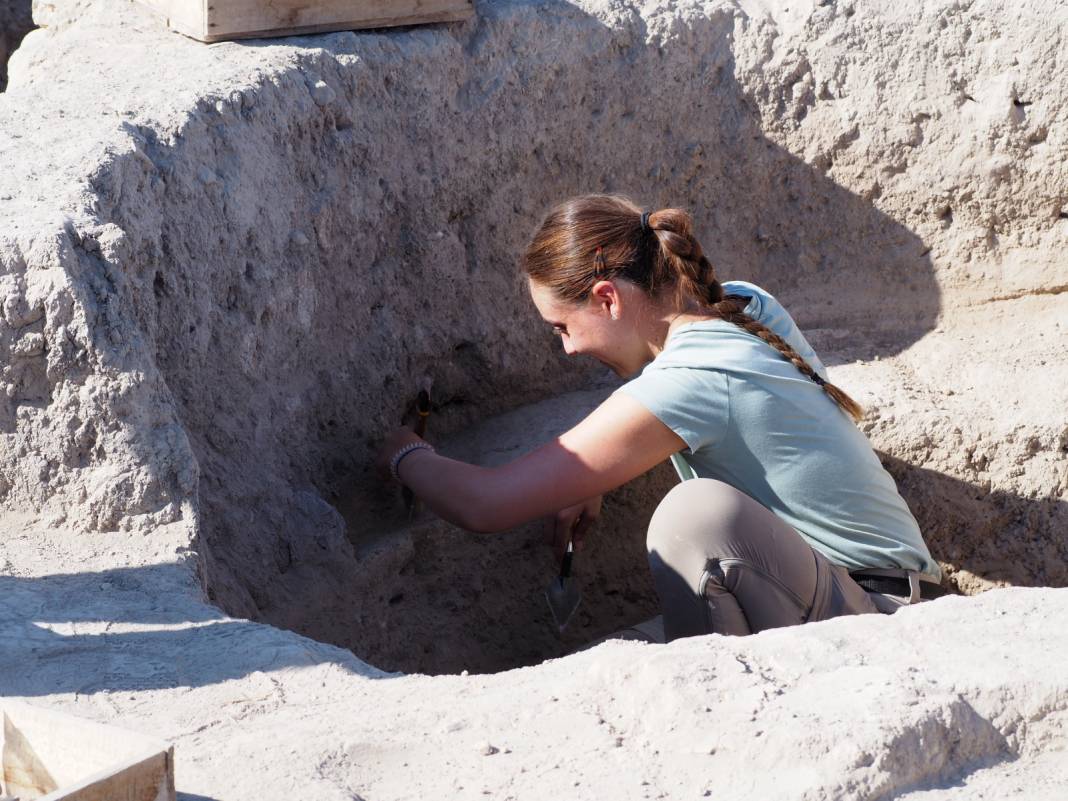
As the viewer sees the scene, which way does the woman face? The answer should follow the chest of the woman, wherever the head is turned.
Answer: to the viewer's left

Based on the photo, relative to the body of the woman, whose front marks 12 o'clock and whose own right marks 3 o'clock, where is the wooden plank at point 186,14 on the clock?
The wooden plank is roughly at 1 o'clock from the woman.

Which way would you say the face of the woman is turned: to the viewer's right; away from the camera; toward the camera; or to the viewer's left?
to the viewer's left

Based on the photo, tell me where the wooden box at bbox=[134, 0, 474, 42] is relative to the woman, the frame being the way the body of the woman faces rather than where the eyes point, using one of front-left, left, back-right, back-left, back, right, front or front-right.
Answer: front-right

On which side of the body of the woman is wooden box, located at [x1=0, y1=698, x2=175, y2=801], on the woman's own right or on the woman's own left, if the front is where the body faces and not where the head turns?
on the woman's own left

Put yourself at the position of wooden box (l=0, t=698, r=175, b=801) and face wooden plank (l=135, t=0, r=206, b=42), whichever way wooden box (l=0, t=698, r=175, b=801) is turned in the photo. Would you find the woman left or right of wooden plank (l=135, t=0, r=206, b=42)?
right
